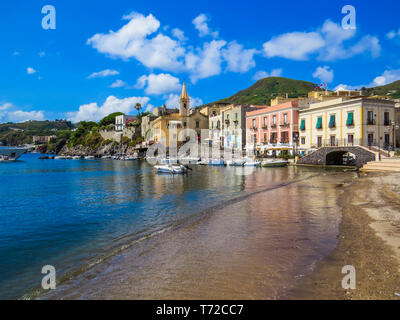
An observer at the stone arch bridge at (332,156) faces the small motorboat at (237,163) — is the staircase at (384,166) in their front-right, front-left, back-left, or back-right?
back-left

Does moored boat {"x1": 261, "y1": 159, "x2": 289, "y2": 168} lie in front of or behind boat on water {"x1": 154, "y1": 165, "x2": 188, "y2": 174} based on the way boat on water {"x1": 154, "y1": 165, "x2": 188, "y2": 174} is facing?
behind

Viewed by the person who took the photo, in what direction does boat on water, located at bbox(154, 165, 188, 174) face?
facing to the left of the viewer

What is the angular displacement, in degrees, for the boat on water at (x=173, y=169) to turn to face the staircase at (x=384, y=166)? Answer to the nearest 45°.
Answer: approximately 135° to its left

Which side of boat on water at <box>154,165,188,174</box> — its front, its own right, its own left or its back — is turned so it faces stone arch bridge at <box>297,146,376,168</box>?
back

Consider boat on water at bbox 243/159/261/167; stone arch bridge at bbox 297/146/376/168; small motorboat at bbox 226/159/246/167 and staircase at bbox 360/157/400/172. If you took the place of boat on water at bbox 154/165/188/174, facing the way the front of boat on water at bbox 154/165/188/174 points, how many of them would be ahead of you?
0
